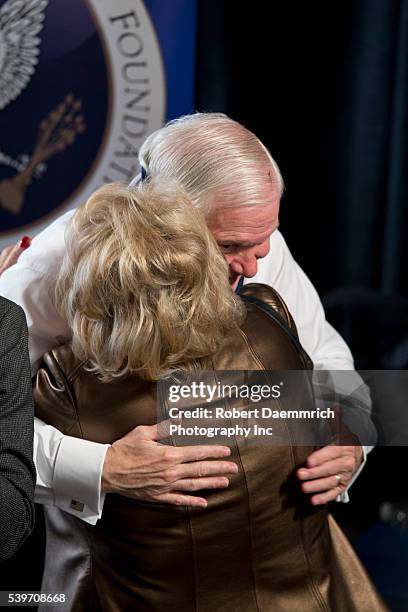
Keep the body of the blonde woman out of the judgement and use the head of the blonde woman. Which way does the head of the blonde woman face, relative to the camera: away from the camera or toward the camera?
away from the camera

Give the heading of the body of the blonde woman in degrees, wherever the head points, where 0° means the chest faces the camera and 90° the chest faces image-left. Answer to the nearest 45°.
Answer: approximately 180°
